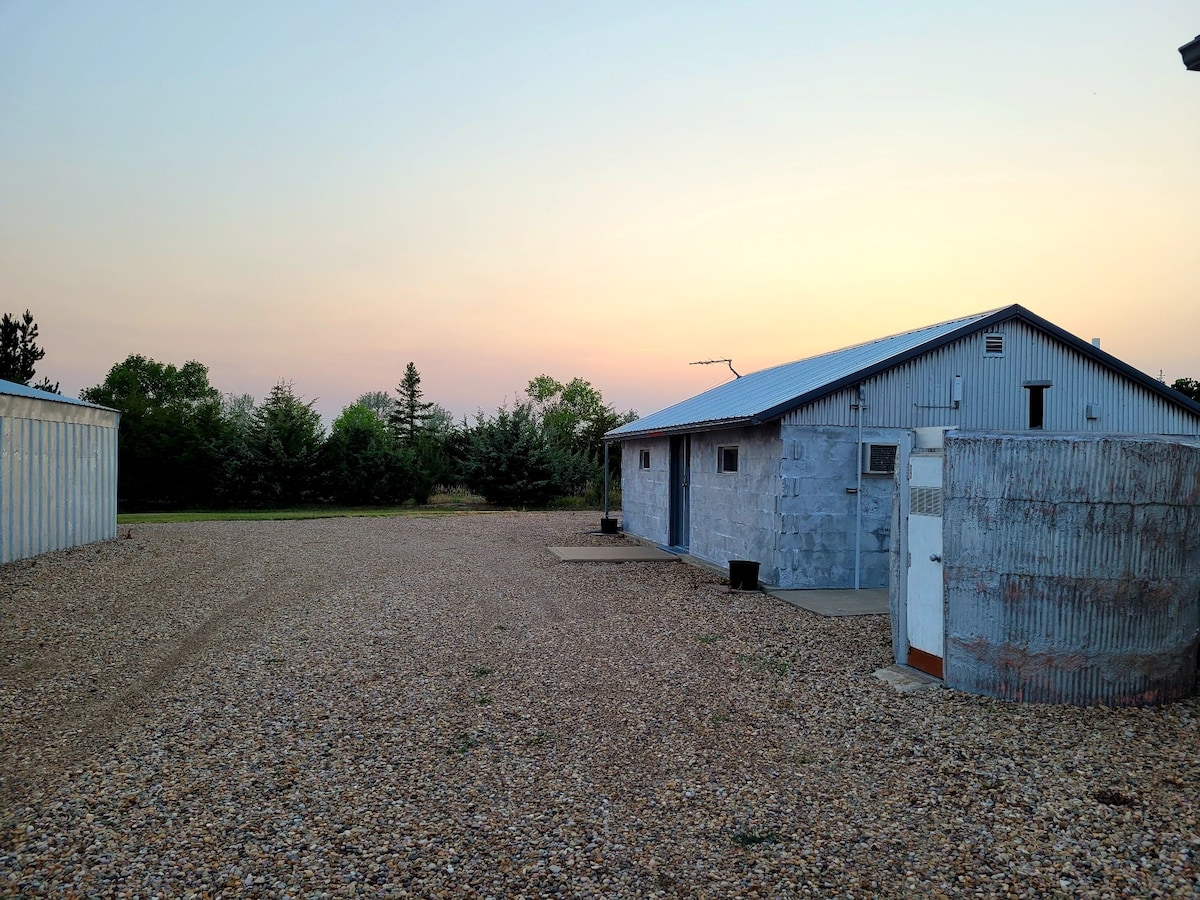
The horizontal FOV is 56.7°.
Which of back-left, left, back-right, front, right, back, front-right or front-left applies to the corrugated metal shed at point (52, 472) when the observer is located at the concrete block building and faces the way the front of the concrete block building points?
front-right

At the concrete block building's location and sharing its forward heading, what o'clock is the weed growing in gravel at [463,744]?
The weed growing in gravel is roughly at 11 o'clock from the concrete block building.

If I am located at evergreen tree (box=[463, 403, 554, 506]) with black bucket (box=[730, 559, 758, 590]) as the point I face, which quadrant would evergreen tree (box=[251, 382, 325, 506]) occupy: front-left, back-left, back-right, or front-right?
back-right

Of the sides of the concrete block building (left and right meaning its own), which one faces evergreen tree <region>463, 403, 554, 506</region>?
right

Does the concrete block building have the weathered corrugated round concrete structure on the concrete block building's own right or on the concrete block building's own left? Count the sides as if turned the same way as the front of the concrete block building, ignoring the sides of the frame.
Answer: on the concrete block building's own left

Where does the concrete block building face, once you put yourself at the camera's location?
facing the viewer and to the left of the viewer

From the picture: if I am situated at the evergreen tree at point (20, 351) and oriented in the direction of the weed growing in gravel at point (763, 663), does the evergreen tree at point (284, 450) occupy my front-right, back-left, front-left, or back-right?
front-left
